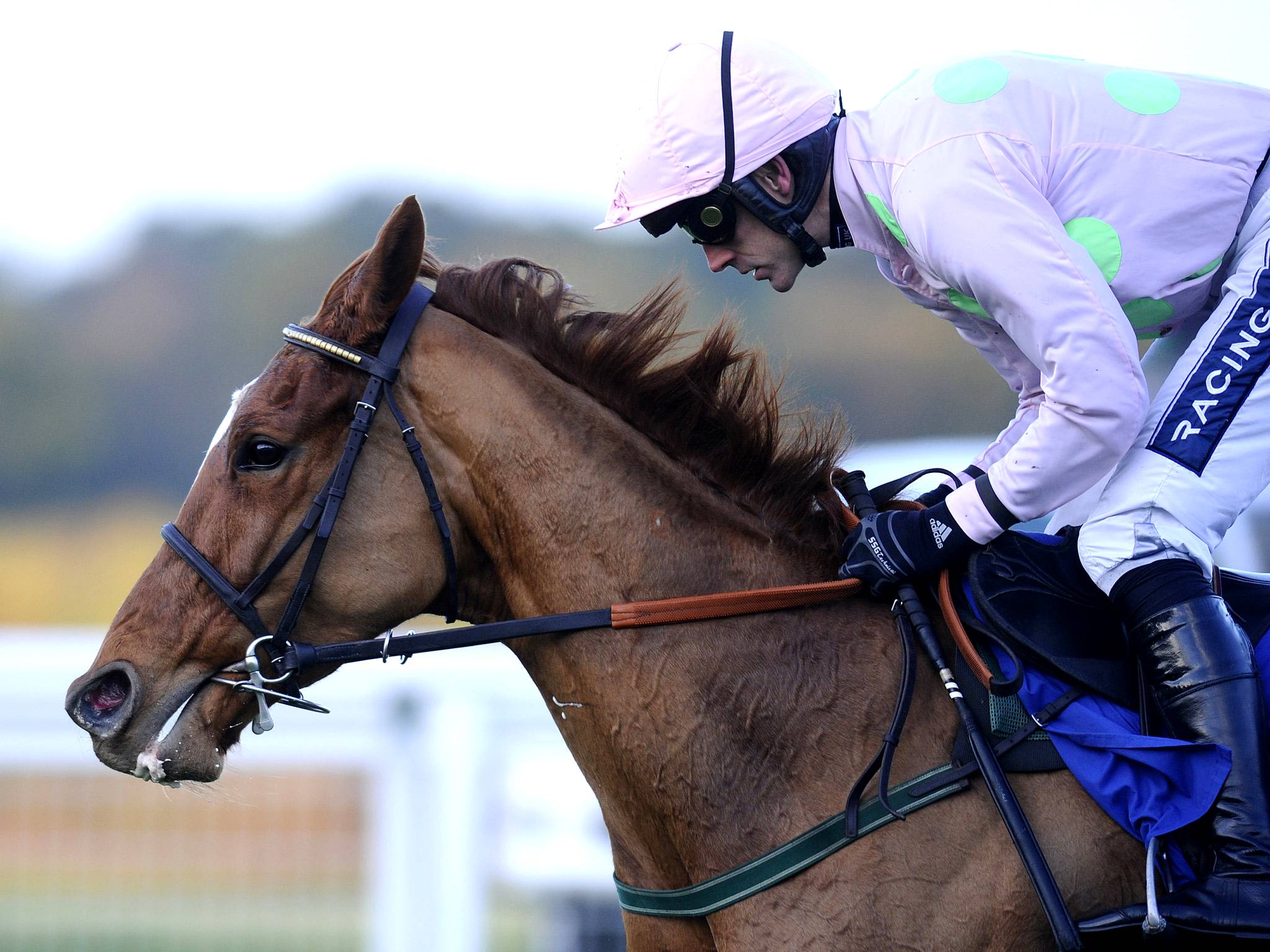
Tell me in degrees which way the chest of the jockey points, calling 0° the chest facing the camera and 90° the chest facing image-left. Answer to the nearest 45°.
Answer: approximately 90°

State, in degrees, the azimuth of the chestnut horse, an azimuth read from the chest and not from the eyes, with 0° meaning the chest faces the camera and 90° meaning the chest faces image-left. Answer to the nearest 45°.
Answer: approximately 90°
